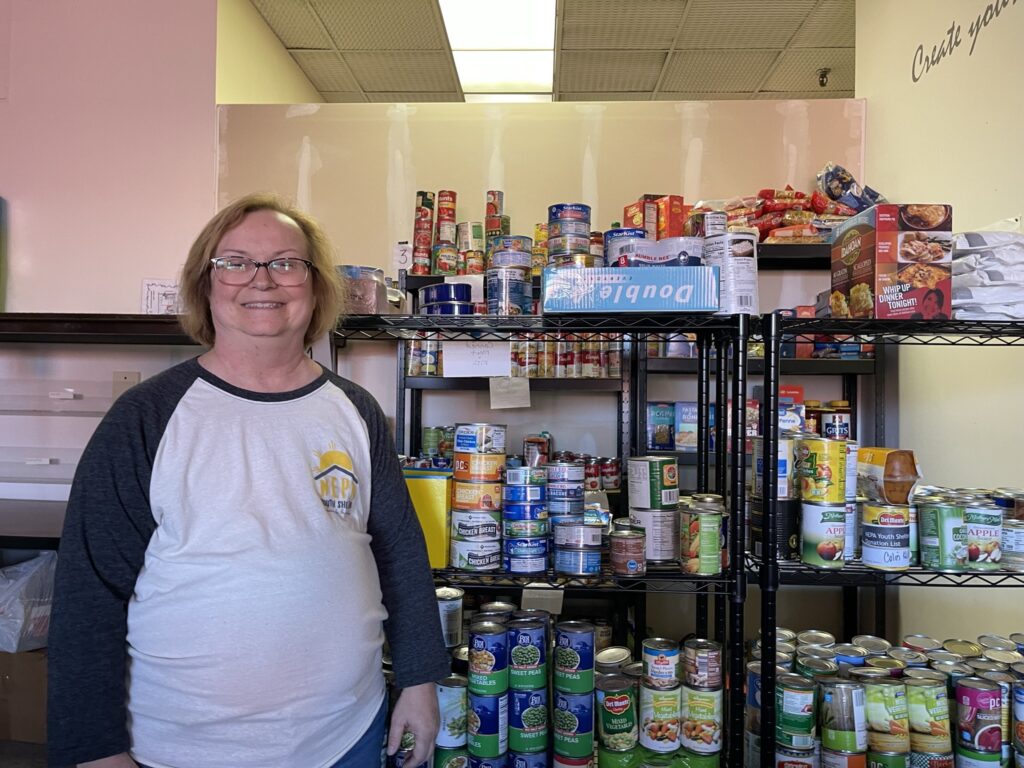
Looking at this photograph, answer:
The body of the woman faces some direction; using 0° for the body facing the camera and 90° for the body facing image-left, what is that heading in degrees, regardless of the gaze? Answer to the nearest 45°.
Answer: approximately 0°

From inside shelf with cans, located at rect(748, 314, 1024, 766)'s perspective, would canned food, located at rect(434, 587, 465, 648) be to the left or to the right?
on its right

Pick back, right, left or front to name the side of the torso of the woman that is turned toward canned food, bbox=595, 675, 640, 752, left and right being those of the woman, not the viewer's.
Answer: left

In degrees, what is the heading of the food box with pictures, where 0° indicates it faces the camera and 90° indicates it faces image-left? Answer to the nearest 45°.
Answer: approximately 45°

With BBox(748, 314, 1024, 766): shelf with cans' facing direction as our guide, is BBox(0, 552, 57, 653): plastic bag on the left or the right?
on its right

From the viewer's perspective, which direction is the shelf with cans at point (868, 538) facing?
toward the camera

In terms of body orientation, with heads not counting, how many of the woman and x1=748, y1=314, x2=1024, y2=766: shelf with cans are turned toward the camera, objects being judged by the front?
2

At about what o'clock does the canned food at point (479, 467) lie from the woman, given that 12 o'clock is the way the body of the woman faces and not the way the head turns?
The canned food is roughly at 8 o'clock from the woman.

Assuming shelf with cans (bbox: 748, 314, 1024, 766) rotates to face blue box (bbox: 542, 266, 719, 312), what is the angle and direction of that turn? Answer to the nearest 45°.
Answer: approximately 45° to its right

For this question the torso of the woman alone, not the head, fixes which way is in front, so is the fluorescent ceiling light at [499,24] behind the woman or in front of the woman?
behind

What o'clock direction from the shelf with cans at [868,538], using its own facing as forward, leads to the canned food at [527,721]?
The canned food is roughly at 2 o'clock from the shelf with cans.
